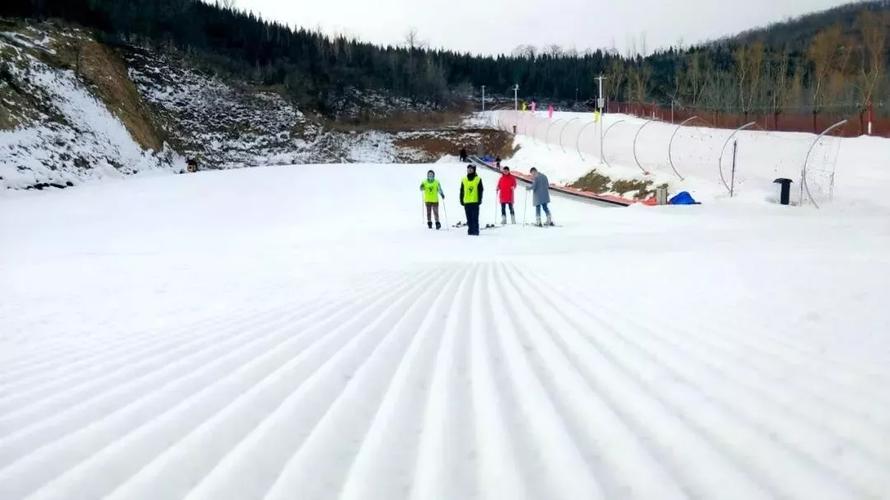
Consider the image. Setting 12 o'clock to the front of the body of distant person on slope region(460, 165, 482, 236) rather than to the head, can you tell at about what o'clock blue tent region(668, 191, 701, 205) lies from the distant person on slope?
The blue tent is roughly at 8 o'clock from the distant person on slope.

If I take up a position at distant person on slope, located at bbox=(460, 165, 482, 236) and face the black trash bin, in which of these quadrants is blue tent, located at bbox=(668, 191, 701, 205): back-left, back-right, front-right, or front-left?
front-left

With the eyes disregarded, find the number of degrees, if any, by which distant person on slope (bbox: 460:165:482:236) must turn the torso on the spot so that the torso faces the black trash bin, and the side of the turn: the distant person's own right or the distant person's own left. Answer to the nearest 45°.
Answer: approximately 90° to the distant person's own left

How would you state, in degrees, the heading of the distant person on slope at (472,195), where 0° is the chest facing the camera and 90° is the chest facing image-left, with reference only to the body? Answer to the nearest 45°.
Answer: approximately 0°

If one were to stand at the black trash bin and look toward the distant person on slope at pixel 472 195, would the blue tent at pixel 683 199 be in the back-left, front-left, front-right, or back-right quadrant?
front-right
